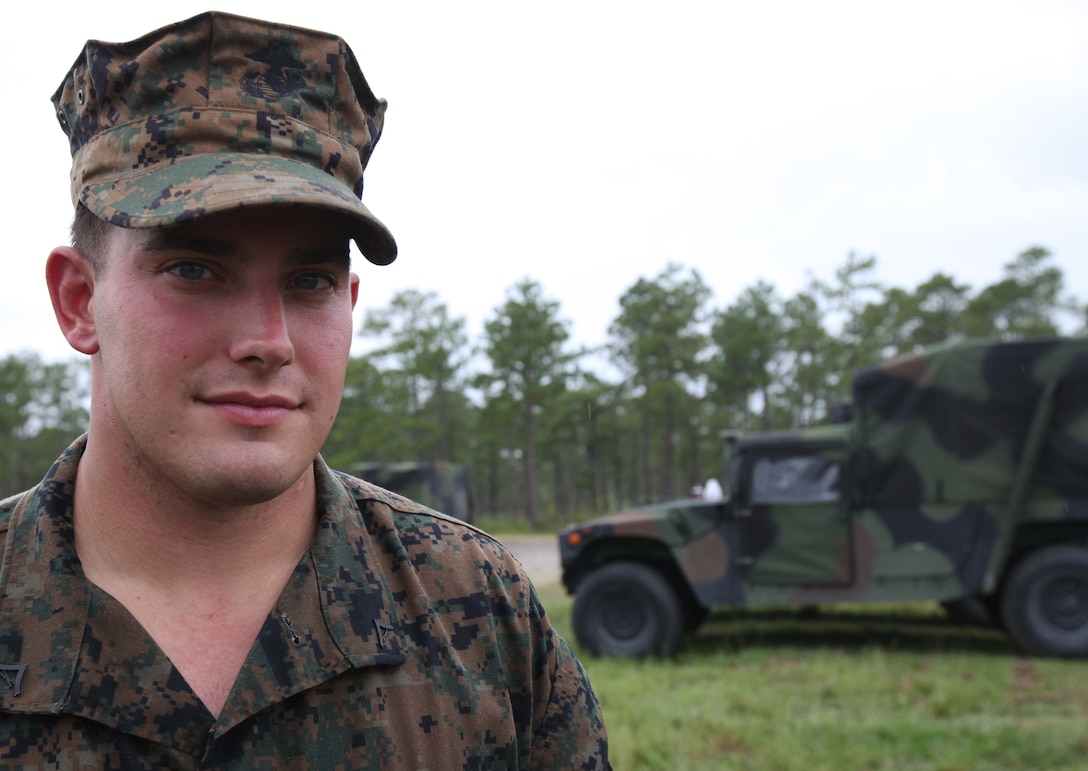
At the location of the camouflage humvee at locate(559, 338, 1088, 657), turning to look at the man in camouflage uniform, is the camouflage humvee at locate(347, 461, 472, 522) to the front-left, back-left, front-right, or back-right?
back-right

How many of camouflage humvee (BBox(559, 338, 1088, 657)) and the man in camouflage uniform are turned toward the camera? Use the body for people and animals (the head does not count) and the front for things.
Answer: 1

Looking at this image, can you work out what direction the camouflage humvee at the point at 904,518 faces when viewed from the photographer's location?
facing to the left of the viewer

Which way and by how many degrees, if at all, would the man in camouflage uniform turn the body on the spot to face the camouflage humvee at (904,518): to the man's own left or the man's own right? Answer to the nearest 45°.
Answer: approximately 135° to the man's own left

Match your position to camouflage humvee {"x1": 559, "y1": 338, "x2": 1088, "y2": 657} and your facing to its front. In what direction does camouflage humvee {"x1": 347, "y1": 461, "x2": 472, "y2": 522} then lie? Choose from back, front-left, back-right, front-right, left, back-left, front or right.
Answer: front-right

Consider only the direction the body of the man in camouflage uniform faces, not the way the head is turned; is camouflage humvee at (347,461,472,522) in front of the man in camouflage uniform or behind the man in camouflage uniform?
behind

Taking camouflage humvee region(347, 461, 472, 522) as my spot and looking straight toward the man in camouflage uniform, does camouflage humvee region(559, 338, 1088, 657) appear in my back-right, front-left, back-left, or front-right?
front-left

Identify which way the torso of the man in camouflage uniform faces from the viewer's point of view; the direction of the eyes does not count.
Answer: toward the camera

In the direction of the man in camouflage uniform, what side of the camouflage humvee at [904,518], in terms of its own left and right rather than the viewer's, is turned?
left

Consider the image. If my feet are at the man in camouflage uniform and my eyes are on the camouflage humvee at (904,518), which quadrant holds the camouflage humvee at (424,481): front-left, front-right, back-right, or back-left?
front-left
